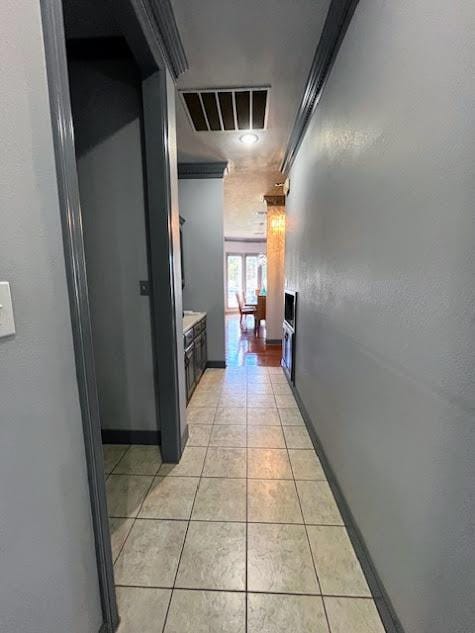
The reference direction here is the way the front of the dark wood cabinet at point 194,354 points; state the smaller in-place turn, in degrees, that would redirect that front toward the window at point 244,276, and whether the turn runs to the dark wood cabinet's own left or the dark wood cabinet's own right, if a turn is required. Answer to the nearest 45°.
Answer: approximately 90° to the dark wood cabinet's own left

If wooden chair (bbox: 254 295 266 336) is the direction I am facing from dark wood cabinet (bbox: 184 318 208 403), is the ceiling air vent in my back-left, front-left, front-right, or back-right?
back-right

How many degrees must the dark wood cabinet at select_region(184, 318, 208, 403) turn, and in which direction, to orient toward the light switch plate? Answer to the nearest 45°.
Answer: approximately 90° to its right

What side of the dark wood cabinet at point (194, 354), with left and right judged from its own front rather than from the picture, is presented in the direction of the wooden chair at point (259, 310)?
left

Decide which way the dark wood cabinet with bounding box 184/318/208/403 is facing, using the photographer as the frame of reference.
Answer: facing to the right of the viewer
